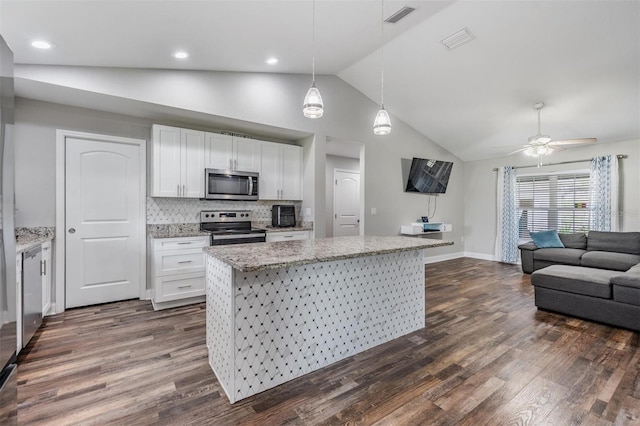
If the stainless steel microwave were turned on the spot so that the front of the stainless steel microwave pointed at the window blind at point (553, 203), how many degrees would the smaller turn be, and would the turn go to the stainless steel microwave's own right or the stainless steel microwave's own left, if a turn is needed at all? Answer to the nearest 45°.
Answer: approximately 90° to the stainless steel microwave's own left

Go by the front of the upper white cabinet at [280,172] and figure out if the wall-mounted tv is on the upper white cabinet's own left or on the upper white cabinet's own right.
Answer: on the upper white cabinet's own left

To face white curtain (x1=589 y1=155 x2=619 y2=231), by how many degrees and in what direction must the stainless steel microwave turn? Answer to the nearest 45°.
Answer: approximately 90° to its left

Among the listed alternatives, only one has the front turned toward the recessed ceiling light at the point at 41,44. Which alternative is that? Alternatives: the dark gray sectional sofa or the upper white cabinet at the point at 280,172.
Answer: the dark gray sectional sofa

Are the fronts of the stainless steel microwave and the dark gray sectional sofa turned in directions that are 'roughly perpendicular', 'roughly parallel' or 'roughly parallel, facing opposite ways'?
roughly perpendicular

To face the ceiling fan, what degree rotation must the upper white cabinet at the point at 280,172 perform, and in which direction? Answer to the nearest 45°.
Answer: approximately 45° to its left

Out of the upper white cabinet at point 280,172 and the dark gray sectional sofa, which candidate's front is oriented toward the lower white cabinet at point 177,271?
the dark gray sectional sofa

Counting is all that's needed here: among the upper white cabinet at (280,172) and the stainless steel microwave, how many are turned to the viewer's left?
0

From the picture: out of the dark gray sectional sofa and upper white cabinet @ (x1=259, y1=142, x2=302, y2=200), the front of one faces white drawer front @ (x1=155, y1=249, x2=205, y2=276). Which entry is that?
the dark gray sectional sofa

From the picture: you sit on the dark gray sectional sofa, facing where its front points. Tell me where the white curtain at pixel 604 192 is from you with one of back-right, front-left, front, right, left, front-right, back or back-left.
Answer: back-right

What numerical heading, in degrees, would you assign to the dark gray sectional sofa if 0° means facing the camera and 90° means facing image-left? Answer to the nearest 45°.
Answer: approximately 45°

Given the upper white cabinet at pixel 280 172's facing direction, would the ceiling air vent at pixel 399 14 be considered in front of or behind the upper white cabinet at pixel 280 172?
in front

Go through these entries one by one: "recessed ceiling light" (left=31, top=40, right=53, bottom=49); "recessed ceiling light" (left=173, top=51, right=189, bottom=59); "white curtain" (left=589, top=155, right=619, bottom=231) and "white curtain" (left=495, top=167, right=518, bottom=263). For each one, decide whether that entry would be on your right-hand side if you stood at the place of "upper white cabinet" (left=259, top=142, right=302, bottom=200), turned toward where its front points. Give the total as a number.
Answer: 2

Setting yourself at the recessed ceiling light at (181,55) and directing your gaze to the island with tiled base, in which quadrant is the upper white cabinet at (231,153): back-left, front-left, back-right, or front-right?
back-left

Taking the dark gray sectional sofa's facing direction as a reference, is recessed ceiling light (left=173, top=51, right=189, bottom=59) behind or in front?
in front

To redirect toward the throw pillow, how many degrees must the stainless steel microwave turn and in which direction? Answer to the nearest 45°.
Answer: approximately 90° to its left
